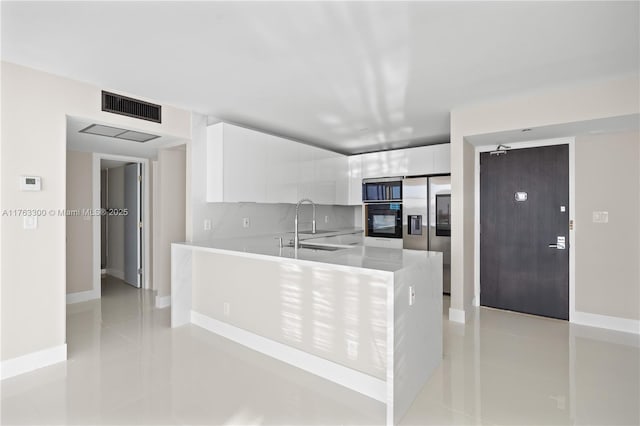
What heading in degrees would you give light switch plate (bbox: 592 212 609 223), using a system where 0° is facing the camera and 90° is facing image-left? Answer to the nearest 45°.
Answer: approximately 0°

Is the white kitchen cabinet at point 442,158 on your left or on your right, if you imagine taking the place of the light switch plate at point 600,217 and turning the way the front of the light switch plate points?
on your right

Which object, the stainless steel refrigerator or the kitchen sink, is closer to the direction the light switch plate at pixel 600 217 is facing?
the kitchen sink

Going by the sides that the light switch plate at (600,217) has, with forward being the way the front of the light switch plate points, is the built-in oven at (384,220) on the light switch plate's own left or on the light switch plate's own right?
on the light switch plate's own right

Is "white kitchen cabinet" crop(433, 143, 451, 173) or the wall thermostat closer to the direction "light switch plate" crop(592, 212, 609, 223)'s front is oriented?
the wall thermostat

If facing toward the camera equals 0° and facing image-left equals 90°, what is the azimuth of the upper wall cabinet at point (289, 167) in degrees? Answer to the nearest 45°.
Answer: approximately 315°
